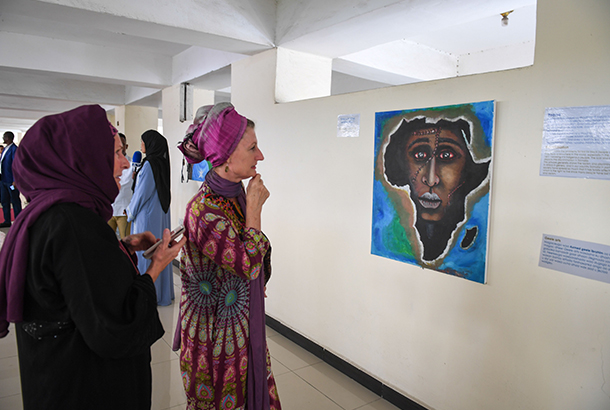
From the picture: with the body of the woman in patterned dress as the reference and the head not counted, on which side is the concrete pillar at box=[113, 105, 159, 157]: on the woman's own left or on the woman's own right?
on the woman's own left

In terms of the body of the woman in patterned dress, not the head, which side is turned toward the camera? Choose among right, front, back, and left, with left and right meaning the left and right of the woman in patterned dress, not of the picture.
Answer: right

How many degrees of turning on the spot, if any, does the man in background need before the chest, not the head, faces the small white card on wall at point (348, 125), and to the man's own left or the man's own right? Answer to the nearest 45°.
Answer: approximately 90° to the man's own left

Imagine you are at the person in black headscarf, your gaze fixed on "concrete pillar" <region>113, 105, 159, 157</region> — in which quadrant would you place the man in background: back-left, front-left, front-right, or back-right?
front-left

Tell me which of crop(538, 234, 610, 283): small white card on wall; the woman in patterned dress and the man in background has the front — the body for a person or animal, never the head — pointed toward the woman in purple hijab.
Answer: the small white card on wall

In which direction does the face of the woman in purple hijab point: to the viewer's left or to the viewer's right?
to the viewer's right

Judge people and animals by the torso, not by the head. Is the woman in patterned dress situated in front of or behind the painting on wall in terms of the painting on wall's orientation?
in front

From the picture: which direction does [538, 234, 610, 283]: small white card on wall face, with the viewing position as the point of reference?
facing the viewer and to the left of the viewer

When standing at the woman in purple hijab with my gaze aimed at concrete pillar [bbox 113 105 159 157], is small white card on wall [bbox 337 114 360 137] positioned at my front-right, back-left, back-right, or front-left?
front-right

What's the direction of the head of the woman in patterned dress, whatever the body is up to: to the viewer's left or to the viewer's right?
to the viewer's right

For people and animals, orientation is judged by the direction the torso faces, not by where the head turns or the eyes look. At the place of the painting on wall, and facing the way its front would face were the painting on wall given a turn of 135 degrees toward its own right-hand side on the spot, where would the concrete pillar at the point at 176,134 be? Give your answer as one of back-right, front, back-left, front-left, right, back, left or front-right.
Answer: front-left
